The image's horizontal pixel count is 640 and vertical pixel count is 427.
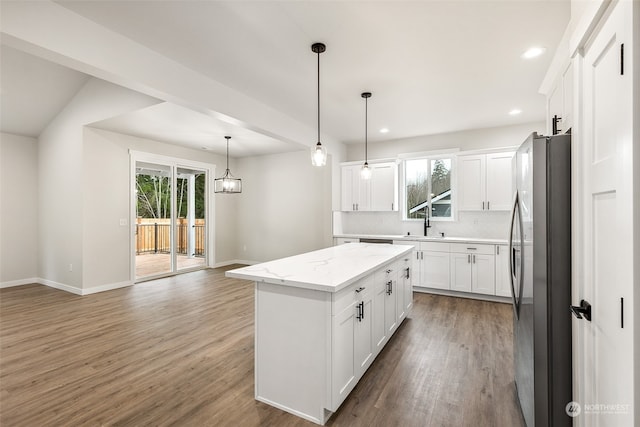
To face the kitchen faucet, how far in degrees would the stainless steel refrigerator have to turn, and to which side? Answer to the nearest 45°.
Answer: approximately 45° to its right

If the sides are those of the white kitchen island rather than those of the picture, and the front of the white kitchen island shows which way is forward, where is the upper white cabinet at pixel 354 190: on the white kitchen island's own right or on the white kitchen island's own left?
on the white kitchen island's own left

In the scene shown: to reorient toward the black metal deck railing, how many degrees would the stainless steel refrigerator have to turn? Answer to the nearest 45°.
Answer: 0° — it already faces it

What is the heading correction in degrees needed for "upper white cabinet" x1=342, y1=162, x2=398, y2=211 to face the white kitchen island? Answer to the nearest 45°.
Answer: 0° — it already faces it

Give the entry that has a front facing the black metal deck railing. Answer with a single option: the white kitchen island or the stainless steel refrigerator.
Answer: the stainless steel refrigerator

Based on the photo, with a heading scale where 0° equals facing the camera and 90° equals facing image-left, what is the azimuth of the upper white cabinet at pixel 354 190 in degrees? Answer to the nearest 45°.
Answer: approximately 0°

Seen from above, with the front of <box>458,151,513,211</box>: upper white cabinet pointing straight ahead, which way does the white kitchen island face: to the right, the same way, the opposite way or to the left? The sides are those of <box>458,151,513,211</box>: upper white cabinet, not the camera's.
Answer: to the left

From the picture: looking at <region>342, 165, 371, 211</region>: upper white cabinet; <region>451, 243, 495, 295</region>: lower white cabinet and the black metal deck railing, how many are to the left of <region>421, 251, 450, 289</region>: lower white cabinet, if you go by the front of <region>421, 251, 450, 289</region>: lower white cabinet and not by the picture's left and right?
1

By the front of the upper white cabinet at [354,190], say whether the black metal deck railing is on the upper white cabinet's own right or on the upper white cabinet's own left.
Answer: on the upper white cabinet's own right

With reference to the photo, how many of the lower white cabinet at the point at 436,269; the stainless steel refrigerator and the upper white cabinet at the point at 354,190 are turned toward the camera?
2

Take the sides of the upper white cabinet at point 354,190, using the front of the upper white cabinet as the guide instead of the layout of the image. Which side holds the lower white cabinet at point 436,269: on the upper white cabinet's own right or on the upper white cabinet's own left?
on the upper white cabinet's own left
